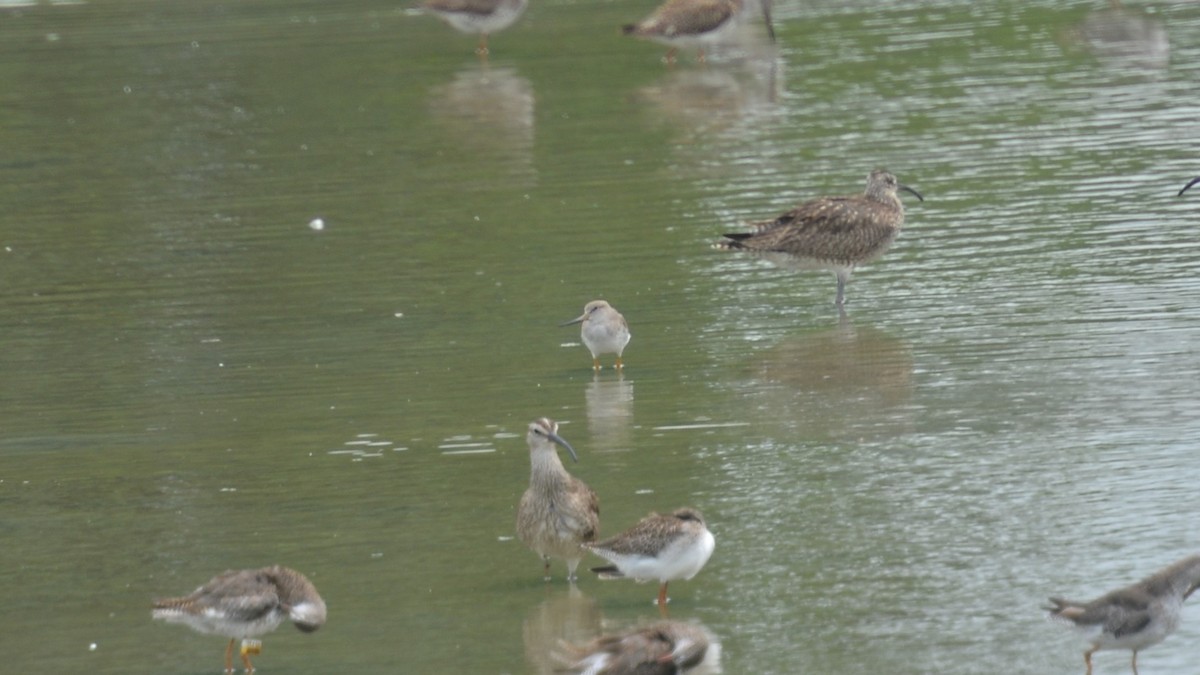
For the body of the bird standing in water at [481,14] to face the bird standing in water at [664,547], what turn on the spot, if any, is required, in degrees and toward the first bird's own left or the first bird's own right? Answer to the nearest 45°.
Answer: approximately 90° to the first bird's own right

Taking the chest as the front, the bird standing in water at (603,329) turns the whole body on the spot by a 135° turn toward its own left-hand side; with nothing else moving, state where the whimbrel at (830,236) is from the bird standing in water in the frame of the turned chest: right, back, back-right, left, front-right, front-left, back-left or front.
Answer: front-left

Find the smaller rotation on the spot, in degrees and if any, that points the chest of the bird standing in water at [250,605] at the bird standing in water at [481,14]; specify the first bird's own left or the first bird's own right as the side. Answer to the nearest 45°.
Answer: approximately 90° to the first bird's own left

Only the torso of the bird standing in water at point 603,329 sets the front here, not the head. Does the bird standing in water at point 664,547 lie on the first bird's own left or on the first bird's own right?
on the first bird's own left

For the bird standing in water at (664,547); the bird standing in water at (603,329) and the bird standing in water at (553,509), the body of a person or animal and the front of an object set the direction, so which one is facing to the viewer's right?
the bird standing in water at (664,547)

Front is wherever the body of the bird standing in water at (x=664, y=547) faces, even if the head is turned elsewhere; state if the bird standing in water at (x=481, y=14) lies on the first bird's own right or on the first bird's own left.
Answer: on the first bird's own left

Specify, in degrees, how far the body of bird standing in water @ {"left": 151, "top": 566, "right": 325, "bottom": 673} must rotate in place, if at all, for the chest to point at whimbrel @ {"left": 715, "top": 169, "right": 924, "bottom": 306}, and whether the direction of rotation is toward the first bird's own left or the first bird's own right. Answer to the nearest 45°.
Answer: approximately 45° to the first bird's own left

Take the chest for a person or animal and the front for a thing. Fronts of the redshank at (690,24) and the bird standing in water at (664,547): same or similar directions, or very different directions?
same or similar directions

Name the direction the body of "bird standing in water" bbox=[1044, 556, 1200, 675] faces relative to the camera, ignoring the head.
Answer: to the viewer's right

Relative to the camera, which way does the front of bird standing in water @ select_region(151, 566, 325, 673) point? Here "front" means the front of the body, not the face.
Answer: to the viewer's right

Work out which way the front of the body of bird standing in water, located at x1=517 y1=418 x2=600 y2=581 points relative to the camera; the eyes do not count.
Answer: toward the camera

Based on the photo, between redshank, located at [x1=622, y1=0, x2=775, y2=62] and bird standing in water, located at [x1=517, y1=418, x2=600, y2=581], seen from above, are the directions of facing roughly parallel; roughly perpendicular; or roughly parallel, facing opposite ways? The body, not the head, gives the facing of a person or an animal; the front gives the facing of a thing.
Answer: roughly perpendicular

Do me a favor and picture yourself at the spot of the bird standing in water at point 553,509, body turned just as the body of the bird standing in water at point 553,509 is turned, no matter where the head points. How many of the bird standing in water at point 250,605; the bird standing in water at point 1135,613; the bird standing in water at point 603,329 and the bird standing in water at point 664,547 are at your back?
1

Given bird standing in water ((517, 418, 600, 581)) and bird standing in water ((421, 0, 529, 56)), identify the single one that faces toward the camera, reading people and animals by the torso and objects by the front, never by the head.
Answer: bird standing in water ((517, 418, 600, 581))
